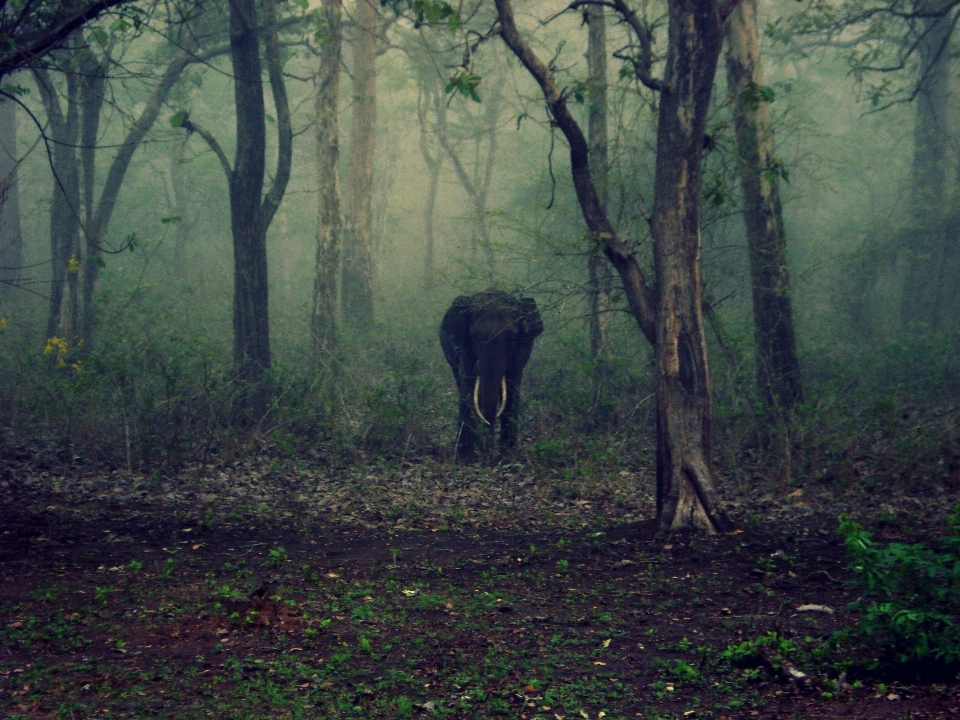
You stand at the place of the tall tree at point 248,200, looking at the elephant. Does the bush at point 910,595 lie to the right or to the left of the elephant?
right

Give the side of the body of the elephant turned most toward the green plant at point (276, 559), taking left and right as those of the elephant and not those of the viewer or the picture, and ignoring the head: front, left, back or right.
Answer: front

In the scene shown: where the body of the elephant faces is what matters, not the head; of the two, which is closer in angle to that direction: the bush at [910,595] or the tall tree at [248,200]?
the bush

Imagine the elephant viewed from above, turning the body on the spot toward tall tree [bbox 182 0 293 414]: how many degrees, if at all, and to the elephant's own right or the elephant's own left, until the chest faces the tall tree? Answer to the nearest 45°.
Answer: approximately 90° to the elephant's own right

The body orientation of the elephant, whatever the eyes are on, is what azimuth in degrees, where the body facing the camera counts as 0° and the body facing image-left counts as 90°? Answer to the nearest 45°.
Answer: approximately 0°

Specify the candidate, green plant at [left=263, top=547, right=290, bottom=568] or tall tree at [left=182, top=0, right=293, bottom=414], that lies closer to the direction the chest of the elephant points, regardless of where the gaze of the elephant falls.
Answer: the green plant

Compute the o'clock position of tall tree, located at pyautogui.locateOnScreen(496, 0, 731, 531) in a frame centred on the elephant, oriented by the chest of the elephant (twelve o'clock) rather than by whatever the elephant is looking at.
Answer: The tall tree is roughly at 11 o'clock from the elephant.

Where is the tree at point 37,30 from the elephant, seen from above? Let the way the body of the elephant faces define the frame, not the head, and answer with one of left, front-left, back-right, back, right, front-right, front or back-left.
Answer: front-right
